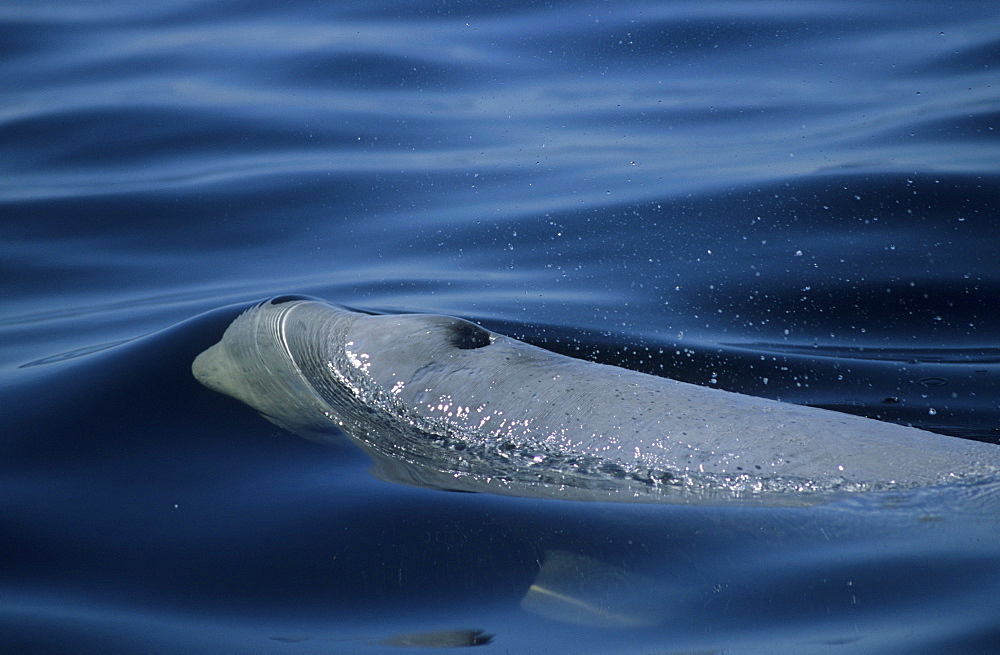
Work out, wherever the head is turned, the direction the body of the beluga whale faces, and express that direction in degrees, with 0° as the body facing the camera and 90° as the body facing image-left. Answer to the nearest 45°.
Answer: approximately 90°
